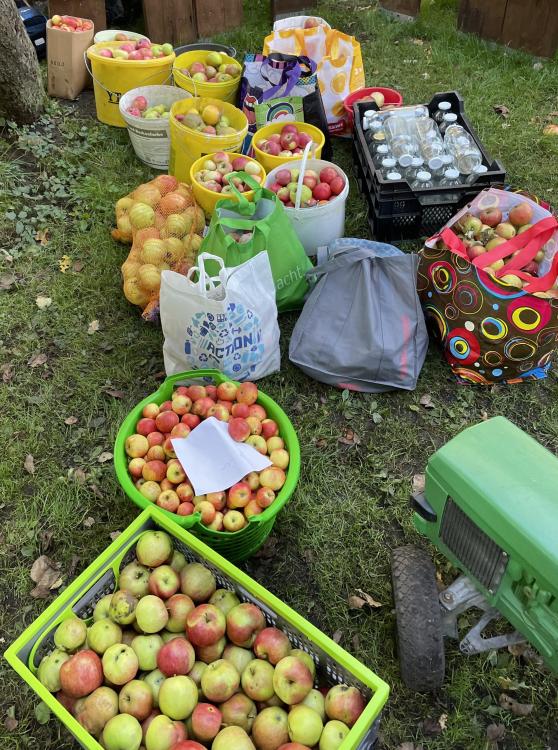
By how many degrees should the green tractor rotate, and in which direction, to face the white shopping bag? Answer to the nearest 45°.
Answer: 0° — it already faces it

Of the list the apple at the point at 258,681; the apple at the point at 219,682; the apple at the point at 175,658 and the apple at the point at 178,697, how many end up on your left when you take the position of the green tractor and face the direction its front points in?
4

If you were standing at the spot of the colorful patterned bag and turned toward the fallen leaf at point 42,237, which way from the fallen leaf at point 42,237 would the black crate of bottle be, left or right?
right

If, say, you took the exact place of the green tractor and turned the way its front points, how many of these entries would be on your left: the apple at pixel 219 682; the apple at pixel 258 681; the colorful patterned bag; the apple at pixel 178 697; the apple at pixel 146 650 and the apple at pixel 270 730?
5

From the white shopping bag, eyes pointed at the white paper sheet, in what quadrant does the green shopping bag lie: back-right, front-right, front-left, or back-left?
back-left

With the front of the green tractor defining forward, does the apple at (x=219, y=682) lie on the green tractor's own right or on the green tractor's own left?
on the green tractor's own left

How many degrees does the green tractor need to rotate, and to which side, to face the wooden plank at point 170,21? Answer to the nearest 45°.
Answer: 0° — it already faces it

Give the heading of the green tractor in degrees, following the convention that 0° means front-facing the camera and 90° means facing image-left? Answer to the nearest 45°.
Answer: approximately 135°

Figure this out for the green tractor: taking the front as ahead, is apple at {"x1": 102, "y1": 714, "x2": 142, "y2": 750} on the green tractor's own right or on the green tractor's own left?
on the green tractor's own left
